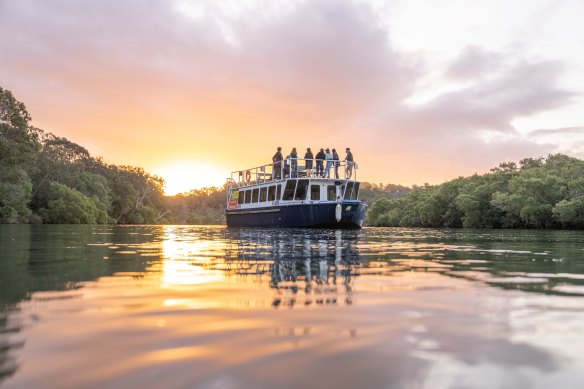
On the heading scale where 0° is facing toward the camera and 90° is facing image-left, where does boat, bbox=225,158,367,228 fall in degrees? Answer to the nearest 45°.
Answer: approximately 315°
